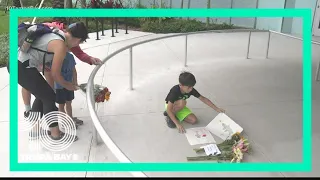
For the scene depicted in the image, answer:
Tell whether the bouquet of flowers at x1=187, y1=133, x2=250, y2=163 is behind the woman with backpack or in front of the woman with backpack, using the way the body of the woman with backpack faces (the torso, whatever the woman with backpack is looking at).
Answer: in front

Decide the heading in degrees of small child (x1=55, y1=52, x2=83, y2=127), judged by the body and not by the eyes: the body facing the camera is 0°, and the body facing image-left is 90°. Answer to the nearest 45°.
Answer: approximately 315°

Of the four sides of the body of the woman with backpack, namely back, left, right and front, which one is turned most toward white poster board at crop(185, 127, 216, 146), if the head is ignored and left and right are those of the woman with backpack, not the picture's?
front

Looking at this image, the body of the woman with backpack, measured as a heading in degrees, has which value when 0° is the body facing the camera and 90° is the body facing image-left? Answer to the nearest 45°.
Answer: approximately 270°

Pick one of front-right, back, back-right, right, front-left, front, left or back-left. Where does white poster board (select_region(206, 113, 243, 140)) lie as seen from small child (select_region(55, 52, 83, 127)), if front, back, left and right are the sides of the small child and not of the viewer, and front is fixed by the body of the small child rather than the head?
front-left

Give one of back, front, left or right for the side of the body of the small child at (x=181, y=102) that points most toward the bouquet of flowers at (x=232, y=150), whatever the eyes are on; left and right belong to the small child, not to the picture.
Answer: front

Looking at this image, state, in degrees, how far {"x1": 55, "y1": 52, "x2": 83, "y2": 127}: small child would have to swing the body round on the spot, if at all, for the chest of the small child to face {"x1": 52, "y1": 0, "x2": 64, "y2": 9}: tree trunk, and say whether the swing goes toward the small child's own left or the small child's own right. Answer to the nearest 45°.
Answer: approximately 135° to the small child's own left
